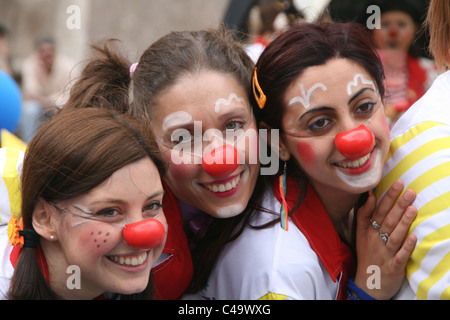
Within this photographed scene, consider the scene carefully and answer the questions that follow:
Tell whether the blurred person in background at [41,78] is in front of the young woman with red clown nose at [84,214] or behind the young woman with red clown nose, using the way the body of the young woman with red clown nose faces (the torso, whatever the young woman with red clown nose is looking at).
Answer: behind

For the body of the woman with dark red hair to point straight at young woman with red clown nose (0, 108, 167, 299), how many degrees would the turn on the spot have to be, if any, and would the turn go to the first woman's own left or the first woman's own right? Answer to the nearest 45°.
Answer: approximately 90° to the first woman's own right

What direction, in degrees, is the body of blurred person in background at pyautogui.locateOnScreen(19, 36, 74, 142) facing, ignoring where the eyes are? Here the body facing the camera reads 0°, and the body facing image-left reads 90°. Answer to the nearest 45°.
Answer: approximately 0°

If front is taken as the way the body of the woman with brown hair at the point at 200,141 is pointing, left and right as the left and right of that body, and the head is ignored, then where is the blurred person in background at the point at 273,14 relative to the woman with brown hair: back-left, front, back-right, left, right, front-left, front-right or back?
back-left

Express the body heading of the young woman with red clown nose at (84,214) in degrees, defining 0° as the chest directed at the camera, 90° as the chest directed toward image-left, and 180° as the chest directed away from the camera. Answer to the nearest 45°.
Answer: approximately 315°
